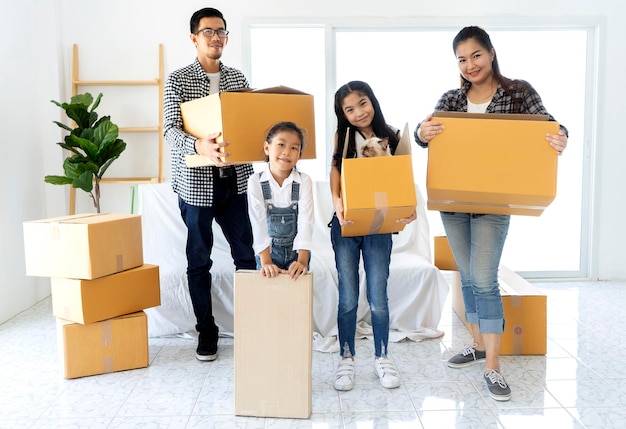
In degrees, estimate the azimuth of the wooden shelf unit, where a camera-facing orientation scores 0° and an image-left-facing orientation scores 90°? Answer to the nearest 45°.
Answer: approximately 0°
